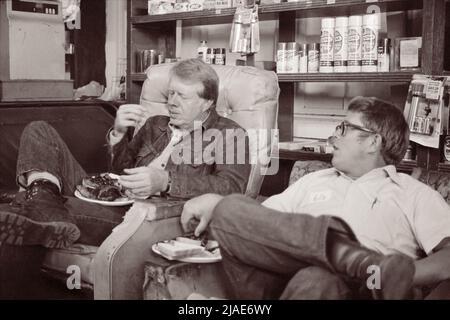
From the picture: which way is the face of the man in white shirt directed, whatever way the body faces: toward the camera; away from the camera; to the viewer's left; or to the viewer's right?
to the viewer's left

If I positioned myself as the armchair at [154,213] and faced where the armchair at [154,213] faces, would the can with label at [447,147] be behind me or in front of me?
behind

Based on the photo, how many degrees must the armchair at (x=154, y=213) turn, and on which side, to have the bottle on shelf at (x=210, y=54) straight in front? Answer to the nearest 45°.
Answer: approximately 135° to its right

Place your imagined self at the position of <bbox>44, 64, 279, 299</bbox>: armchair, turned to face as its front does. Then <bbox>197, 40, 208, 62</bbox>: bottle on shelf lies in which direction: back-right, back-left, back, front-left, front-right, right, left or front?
back-right

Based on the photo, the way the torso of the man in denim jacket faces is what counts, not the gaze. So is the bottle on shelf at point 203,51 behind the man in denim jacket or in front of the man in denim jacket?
behind

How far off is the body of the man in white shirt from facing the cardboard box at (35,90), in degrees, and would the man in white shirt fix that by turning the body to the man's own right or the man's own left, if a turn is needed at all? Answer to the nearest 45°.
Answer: approximately 90° to the man's own right

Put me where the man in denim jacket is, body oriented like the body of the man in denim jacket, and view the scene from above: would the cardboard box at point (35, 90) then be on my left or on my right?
on my right

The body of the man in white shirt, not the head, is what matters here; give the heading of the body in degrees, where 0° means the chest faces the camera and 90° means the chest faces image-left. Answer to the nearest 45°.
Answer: approximately 45°

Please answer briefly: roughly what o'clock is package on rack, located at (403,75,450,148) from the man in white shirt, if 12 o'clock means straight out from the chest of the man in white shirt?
The package on rack is roughly at 5 o'clock from the man in white shirt.
